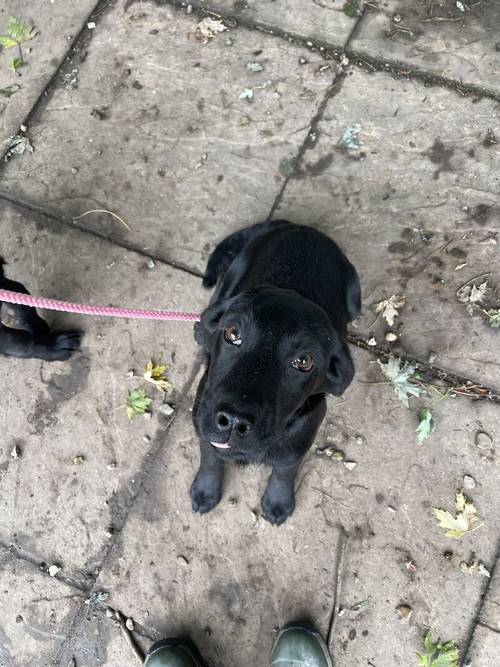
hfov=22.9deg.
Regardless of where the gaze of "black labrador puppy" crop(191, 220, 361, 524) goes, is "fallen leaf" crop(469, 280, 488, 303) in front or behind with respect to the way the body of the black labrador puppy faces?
behind

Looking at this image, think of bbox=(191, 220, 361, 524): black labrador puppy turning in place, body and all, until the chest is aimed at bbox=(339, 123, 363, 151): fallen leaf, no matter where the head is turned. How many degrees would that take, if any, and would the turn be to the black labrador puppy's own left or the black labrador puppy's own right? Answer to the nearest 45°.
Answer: approximately 180°

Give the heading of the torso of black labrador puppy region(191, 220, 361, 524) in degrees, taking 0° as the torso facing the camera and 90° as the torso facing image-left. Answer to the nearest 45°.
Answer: approximately 0°
